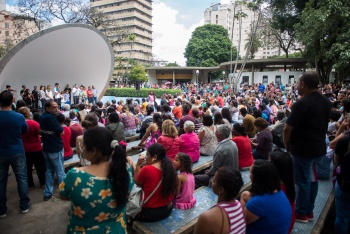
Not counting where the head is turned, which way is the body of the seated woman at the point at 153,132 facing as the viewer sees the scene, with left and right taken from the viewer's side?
facing away from the viewer and to the left of the viewer

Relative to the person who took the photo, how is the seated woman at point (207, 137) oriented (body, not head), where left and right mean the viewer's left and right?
facing away from the viewer and to the left of the viewer

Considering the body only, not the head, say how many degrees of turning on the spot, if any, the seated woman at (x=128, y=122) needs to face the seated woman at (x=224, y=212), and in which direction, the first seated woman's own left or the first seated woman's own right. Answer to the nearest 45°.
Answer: approximately 135° to the first seated woman's own left

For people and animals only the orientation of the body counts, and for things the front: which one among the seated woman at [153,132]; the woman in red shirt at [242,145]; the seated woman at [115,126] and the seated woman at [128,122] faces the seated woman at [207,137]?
the woman in red shirt

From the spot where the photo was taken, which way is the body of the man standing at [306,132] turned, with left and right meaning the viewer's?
facing away from the viewer and to the left of the viewer

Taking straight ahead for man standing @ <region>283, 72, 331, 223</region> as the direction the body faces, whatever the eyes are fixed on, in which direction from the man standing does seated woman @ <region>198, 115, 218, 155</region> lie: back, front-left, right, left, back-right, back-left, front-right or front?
front

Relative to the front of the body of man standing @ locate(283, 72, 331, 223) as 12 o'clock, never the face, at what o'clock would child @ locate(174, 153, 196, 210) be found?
The child is roughly at 10 o'clock from the man standing.

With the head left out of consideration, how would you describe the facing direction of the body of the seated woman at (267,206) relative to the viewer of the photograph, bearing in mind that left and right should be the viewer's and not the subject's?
facing away from the viewer and to the left of the viewer

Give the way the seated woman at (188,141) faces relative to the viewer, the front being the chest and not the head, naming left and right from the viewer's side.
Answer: facing away from the viewer and to the left of the viewer

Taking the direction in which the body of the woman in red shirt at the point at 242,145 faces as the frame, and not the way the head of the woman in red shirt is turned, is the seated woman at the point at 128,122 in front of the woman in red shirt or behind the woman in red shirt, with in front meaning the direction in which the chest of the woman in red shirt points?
in front

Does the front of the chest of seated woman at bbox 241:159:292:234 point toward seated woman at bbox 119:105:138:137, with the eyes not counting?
yes

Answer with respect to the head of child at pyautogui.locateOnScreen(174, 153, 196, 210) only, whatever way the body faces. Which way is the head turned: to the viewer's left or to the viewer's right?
to the viewer's left

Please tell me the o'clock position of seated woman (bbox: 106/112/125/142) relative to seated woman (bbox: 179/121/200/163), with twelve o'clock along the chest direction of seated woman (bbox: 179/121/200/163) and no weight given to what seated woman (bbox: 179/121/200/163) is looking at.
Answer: seated woman (bbox: 106/112/125/142) is roughly at 11 o'clock from seated woman (bbox: 179/121/200/163).

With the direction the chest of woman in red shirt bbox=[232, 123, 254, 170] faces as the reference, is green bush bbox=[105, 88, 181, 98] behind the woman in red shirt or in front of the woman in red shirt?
in front

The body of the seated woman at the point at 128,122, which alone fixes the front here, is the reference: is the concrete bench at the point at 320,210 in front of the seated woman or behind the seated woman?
behind

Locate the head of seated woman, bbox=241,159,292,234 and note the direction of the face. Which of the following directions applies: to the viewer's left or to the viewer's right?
to the viewer's left
